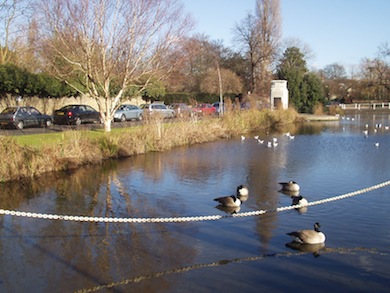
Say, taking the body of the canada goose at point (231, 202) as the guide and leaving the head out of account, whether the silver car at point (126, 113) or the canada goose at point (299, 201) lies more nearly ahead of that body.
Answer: the canada goose

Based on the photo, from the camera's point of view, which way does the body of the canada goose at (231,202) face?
to the viewer's right

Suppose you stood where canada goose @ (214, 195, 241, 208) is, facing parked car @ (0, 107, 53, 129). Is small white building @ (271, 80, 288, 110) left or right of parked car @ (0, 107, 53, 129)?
right

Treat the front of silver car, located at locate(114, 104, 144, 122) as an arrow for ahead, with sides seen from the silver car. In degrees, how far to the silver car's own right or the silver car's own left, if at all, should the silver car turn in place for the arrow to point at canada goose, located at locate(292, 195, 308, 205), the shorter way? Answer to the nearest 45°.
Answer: approximately 45° to the silver car's own left

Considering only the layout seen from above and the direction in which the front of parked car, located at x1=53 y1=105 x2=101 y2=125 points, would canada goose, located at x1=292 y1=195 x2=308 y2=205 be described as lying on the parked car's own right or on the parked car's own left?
on the parked car's own right

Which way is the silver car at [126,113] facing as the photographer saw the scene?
facing the viewer and to the left of the viewer

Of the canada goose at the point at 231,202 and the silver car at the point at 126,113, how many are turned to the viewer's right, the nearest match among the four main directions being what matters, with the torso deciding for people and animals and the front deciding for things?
1
